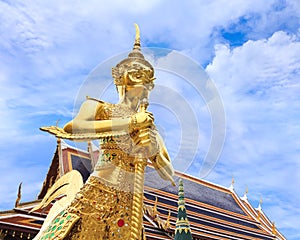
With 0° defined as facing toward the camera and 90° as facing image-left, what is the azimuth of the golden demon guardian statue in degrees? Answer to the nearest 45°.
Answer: approximately 315°
